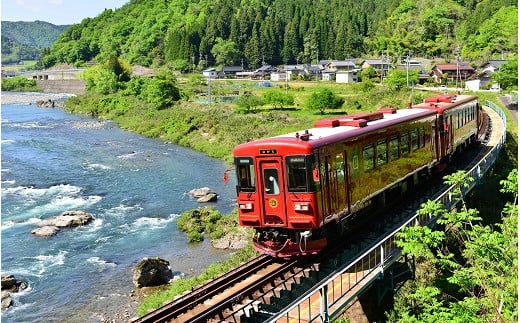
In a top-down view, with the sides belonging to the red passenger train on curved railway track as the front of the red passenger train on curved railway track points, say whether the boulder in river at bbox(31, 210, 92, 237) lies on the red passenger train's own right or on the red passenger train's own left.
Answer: on the red passenger train's own right

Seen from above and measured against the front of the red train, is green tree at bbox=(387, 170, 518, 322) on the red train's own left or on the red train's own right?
on the red train's own left

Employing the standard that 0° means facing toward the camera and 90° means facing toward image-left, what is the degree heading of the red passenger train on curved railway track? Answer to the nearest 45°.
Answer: approximately 45°
